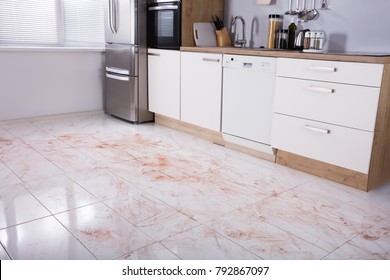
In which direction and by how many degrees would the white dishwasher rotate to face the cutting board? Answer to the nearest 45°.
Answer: approximately 90° to its right

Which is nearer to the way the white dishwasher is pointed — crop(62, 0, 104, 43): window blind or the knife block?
the window blind

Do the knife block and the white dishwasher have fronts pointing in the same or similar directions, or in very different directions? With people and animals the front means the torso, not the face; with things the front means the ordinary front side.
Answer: same or similar directions

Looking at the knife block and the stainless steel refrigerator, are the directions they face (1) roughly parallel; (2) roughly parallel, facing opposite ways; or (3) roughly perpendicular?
roughly parallel

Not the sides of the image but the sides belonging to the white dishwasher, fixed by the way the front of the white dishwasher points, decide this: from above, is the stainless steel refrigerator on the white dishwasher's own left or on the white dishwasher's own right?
on the white dishwasher's own right

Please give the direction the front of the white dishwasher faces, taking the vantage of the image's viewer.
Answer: facing the viewer and to the left of the viewer

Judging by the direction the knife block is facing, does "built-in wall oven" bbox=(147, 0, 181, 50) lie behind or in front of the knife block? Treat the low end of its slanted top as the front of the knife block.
in front

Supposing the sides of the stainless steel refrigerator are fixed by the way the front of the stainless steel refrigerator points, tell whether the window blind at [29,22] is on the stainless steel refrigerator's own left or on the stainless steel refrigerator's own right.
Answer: on the stainless steel refrigerator's own right

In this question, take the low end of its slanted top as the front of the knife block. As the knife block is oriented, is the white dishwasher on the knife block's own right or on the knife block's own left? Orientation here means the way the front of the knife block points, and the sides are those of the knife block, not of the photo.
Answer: on the knife block's own left

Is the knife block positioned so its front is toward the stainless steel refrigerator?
no

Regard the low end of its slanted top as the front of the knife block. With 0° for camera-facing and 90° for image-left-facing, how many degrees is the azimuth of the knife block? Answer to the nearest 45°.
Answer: approximately 45°

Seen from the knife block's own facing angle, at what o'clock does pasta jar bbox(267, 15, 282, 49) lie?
The pasta jar is roughly at 9 o'clock from the knife block.

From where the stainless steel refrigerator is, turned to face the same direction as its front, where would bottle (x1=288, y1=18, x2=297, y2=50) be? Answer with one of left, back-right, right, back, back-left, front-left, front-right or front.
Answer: left

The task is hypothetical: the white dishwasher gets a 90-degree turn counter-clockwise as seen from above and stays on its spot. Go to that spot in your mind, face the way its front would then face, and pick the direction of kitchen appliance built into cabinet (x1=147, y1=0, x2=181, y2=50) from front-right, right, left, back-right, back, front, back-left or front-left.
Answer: back

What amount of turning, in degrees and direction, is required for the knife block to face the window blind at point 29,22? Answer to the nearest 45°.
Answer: approximately 45° to its right

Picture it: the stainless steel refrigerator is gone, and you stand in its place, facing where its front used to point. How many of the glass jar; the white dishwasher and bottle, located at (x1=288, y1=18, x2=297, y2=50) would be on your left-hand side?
3

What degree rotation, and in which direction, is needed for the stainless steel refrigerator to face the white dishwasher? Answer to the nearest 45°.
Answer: approximately 90° to its left

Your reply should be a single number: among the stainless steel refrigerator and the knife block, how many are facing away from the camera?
0
